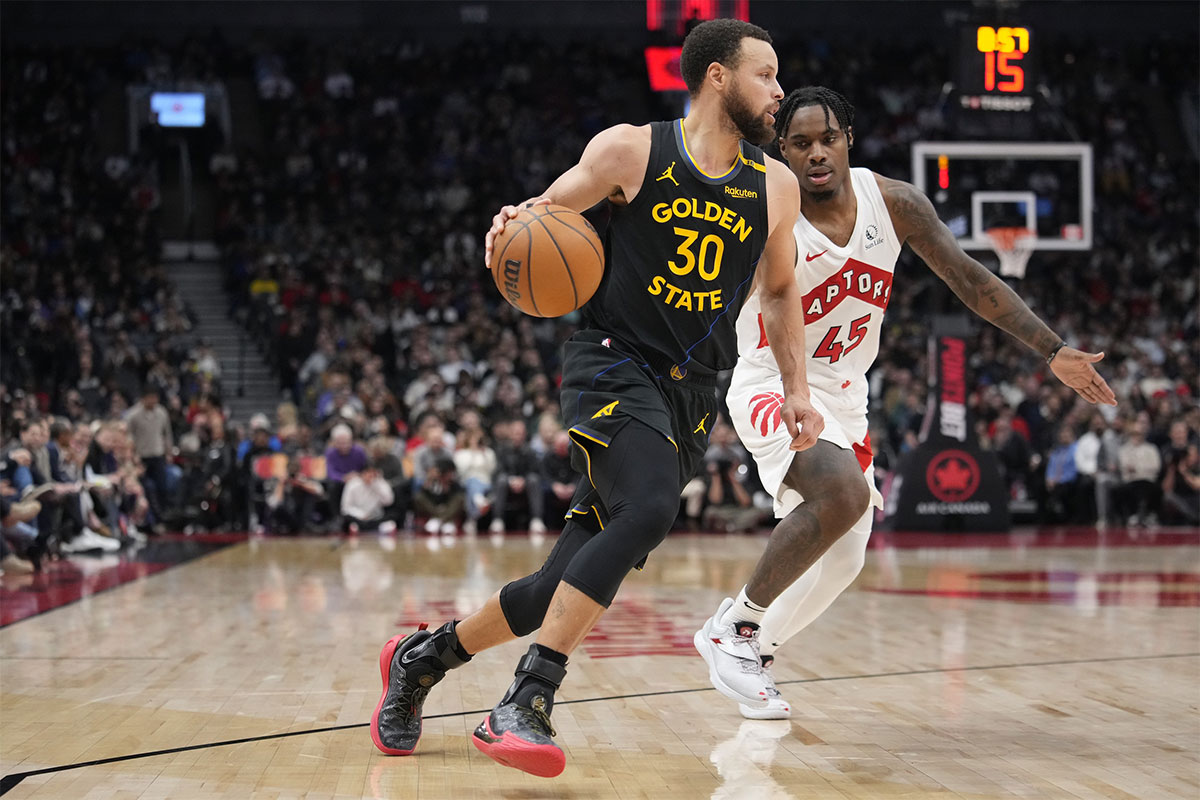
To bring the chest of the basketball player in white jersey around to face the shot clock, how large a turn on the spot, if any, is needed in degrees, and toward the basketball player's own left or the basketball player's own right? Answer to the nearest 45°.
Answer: approximately 135° to the basketball player's own left

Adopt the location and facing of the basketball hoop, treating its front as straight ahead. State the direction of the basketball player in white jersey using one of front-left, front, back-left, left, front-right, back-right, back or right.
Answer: front

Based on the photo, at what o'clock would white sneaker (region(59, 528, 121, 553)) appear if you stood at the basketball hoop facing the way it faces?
The white sneaker is roughly at 2 o'clock from the basketball hoop.

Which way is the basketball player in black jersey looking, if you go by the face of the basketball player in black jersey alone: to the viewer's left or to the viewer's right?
to the viewer's right

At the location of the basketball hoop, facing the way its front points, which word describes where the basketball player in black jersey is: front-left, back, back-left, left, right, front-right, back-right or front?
front

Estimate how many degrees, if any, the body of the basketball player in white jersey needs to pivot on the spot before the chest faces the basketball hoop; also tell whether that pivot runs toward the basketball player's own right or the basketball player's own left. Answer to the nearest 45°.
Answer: approximately 135° to the basketball player's own left

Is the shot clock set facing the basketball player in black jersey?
yes

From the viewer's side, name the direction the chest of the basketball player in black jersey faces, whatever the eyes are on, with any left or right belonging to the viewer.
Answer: facing the viewer and to the right of the viewer

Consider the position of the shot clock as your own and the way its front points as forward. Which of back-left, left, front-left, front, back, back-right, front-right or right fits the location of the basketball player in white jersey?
front

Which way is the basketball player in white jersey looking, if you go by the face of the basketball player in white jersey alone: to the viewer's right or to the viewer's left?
to the viewer's left

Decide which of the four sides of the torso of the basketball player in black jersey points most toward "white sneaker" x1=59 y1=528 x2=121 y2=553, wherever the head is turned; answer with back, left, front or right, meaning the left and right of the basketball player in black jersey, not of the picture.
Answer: back

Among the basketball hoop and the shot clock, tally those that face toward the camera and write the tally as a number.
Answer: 2

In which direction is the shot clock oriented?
toward the camera

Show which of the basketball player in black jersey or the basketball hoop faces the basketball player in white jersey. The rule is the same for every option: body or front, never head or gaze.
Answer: the basketball hoop

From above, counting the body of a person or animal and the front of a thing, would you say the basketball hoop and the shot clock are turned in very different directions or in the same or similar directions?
same or similar directions
